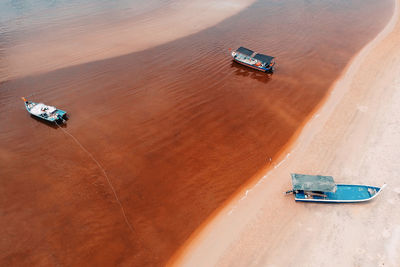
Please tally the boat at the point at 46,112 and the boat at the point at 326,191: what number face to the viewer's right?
1

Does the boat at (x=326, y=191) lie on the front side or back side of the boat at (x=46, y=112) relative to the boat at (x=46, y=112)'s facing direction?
on the back side

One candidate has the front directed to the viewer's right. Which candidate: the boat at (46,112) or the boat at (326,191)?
the boat at (326,191)

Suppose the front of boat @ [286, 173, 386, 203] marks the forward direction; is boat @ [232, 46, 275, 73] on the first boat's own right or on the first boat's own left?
on the first boat's own left

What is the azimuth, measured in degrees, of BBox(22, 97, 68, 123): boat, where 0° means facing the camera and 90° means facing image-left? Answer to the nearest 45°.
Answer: approximately 135°

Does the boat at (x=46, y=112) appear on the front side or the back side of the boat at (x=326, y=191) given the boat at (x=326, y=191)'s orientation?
on the back side

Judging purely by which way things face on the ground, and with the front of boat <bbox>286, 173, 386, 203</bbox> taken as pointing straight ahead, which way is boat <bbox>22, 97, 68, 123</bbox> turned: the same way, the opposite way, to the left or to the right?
the opposite way

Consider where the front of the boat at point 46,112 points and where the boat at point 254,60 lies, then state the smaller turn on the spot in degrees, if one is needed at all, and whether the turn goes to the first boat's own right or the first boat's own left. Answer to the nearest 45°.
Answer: approximately 135° to the first boat's own right

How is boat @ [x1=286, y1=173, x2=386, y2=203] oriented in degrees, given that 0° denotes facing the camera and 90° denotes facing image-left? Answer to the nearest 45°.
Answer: approximately 270°
